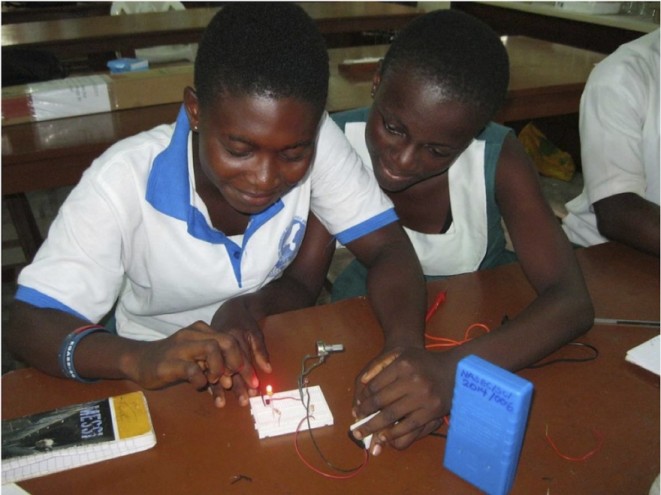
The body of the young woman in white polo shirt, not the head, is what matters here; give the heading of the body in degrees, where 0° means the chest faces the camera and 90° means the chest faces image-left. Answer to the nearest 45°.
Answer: approximately 315°

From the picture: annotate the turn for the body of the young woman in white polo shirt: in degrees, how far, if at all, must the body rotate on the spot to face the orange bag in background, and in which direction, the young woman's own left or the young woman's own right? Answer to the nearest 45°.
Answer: approximately 90° to the young woman's own left

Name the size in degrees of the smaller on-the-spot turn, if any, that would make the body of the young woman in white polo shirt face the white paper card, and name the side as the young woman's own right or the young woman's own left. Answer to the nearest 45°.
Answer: approximately 45° to the young woman's own left
